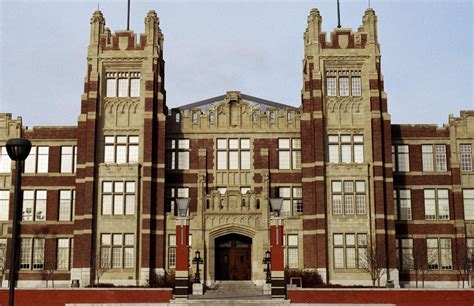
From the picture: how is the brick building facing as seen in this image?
toward the camera

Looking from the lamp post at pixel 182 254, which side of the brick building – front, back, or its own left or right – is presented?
front

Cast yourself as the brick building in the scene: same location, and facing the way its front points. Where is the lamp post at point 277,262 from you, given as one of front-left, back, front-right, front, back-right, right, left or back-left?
front
